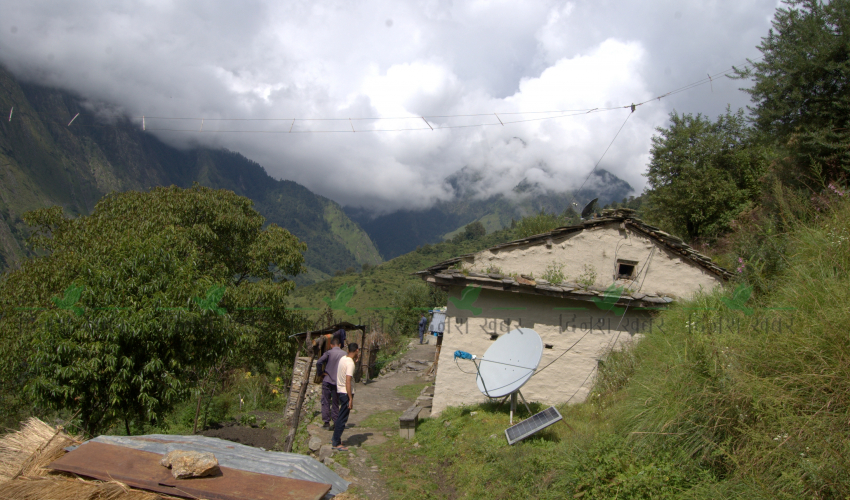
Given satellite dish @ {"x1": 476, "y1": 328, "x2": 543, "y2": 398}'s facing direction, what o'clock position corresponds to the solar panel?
The solar panel is roughly at 10 o'clock from the satellite dish.

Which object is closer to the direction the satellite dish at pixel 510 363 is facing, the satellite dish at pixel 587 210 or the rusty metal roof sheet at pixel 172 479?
the rusty metal roof sheet

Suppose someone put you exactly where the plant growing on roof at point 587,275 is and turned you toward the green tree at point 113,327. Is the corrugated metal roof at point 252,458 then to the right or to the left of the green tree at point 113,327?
left

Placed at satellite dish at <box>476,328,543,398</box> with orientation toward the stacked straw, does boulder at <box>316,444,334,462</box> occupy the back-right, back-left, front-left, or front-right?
front-right

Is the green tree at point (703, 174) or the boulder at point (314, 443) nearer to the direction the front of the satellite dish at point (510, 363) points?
the boulder

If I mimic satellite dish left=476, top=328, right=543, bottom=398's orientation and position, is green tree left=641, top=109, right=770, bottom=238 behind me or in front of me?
behind

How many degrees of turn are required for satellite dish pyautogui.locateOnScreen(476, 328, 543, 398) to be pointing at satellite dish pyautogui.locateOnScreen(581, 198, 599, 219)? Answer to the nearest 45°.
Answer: approximately 135° to its right

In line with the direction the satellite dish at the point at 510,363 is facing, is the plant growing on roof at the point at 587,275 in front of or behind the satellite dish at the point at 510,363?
behind

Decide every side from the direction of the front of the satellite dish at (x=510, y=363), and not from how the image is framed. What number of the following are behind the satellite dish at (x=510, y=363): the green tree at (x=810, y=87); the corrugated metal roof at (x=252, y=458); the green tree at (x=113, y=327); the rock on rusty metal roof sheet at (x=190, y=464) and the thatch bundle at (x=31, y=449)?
1

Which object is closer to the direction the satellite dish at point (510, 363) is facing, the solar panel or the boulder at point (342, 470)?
the boulder

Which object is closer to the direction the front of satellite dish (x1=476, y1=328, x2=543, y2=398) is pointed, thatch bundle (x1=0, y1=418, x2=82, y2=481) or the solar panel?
the thatch bundle

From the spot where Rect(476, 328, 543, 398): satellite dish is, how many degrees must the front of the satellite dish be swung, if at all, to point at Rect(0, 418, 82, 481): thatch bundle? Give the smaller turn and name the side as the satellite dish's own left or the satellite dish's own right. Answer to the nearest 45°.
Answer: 0° — it already faces it

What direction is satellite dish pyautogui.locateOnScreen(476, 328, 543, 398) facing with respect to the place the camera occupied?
facing the viewer and to the left of the viewer

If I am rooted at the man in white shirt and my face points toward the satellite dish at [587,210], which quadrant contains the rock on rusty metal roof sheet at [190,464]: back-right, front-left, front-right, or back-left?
back-right

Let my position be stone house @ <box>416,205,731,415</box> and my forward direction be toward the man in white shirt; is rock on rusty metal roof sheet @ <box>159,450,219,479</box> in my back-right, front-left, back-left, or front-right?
front-left

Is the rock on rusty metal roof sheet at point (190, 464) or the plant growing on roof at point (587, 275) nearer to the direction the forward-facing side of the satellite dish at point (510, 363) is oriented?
the rock on rusty metal roof sheet

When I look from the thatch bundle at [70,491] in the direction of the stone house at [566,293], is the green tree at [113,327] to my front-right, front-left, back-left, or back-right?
front-left

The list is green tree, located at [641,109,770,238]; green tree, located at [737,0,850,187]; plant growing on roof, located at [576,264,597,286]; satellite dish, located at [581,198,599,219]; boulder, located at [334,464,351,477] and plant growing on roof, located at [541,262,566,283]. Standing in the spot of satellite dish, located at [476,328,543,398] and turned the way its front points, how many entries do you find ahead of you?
1

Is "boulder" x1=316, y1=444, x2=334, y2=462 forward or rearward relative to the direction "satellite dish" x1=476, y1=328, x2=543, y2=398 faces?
forward
